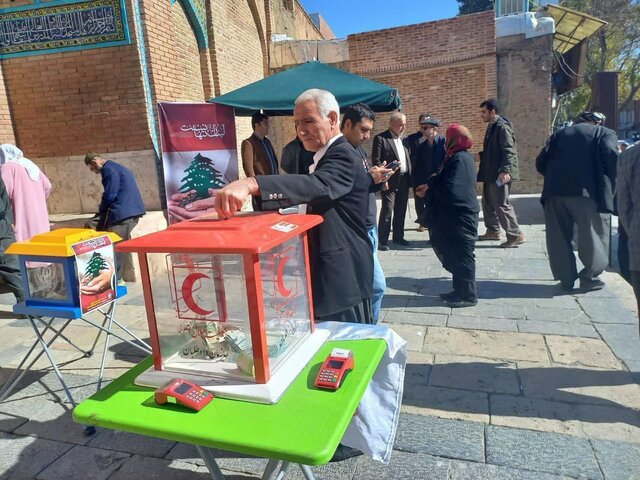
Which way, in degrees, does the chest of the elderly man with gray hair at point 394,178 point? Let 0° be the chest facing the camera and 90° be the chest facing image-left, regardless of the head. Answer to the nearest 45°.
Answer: approximately 315°

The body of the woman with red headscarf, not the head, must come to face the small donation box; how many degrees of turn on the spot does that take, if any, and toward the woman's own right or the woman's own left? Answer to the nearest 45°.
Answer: approximately 45° to the woman's own left

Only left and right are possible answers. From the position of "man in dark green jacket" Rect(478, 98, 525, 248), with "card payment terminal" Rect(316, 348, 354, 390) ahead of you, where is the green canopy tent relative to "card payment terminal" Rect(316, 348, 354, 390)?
right

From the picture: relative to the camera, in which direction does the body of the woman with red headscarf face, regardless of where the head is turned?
to the viewer's left

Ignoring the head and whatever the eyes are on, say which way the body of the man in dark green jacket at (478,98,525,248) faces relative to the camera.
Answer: to the viewer's left

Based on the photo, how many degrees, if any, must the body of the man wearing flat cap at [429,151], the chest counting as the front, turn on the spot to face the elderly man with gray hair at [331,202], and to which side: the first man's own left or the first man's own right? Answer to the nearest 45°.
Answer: approximately 45° to the first man's own left

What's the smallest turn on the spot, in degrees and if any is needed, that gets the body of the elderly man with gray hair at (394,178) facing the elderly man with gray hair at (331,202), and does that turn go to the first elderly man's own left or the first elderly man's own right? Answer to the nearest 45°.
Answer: approximately 45° to the first elderly man's own right

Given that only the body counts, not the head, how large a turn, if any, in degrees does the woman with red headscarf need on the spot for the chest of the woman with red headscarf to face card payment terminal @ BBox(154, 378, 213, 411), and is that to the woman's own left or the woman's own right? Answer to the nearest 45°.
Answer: approximately 90° to the woman's own left

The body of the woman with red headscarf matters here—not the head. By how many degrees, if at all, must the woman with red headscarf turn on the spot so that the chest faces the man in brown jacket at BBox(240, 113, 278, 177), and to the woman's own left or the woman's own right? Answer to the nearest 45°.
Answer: approximately 45° to the woman's own right
